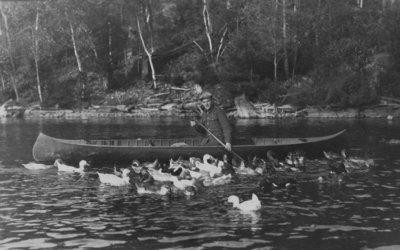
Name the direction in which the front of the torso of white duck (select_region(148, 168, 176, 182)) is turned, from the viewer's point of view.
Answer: to the viewer's left

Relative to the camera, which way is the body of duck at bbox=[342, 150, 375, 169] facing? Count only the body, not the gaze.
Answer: to the viewer's left

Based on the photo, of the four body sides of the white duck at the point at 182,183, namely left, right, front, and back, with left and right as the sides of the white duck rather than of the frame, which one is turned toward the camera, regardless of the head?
left

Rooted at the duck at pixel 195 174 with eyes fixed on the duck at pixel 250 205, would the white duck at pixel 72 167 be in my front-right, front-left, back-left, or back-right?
back-right
